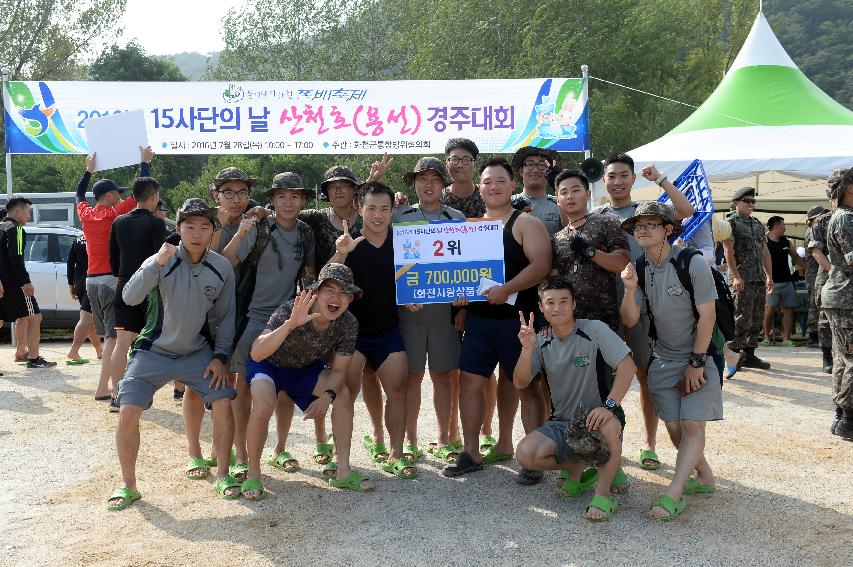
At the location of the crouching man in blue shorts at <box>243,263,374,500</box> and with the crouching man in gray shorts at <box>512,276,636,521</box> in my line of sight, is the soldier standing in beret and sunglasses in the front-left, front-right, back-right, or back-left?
front-left

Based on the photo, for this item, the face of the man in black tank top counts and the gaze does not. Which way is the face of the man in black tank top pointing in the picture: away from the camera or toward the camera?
toward the camera

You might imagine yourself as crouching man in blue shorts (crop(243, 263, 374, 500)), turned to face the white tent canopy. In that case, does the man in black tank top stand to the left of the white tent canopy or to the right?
right

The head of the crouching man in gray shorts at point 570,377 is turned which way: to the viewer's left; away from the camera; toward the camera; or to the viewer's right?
toward the camera

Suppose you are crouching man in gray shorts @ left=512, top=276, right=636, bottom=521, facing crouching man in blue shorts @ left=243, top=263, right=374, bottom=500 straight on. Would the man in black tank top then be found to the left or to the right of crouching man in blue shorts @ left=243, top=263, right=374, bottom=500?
right

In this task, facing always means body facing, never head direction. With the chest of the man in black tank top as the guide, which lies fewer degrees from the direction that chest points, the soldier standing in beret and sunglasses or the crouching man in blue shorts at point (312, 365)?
the crouching man in blue shorts

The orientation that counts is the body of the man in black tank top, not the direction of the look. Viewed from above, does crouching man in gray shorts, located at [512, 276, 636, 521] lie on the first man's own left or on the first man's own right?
on the first man's own left

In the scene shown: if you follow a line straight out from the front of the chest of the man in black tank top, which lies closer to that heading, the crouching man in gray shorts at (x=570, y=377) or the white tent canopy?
the crouching man in gray shorts

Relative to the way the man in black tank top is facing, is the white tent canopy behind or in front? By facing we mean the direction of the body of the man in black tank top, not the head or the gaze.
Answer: behind

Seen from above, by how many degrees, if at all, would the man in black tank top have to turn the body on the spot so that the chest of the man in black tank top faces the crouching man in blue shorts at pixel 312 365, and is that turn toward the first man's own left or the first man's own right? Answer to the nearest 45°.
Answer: approximately 45° to the first man's own right

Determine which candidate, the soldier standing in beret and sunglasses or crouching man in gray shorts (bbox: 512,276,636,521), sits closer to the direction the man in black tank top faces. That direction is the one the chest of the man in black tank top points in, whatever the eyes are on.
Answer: the crouching man in gray shorts

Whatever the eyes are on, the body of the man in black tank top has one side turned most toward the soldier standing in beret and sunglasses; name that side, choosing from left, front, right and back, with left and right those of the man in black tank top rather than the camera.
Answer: back

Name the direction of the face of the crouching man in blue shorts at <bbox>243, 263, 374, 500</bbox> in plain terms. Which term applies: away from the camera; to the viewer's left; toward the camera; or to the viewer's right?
toward the camera
